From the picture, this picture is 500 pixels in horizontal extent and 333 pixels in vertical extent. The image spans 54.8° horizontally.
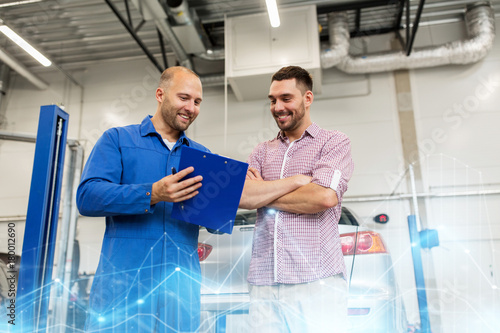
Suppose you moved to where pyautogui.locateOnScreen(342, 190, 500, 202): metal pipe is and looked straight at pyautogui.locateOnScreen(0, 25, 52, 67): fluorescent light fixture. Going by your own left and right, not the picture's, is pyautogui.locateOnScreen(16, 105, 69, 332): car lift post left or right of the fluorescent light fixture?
left

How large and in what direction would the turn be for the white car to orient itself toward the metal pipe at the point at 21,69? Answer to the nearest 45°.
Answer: approximately 45° to its left

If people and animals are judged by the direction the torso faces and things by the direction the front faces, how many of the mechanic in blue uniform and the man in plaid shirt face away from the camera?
0

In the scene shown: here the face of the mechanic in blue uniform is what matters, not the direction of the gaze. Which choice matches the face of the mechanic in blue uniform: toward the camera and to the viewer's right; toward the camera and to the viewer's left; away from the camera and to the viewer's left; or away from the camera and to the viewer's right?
toward the camera and to the viewer's right

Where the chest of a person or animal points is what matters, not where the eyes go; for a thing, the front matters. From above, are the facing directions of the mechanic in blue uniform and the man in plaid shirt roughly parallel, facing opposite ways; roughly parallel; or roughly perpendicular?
roughly perpendicular

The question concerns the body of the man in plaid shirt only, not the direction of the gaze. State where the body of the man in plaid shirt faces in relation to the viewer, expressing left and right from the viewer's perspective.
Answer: facing the viewer and to the left of the viewer

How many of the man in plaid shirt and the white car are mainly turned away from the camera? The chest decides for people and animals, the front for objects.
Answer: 1

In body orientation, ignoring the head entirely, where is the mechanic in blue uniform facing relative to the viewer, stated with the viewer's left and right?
facing the viewer and to the right of the viewer

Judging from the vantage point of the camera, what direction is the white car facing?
facing away from the viewer

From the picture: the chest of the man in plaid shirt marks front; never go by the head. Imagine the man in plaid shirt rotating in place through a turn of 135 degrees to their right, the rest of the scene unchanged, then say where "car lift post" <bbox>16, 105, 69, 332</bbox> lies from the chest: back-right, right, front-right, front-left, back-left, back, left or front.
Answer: left

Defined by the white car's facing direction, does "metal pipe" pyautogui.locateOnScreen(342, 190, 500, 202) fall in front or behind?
in front

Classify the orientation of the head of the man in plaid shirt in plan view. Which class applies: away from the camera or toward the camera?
toward the camera

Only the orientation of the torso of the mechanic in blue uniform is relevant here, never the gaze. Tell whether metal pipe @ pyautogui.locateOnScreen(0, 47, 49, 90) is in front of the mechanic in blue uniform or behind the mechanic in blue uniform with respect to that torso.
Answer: behind

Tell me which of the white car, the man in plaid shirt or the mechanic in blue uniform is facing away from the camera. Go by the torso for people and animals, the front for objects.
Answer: the white car

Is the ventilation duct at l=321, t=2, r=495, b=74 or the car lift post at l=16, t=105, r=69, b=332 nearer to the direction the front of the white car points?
the ventilation duct

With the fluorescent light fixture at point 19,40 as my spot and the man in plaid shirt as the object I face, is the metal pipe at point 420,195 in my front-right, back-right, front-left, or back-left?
front-left
